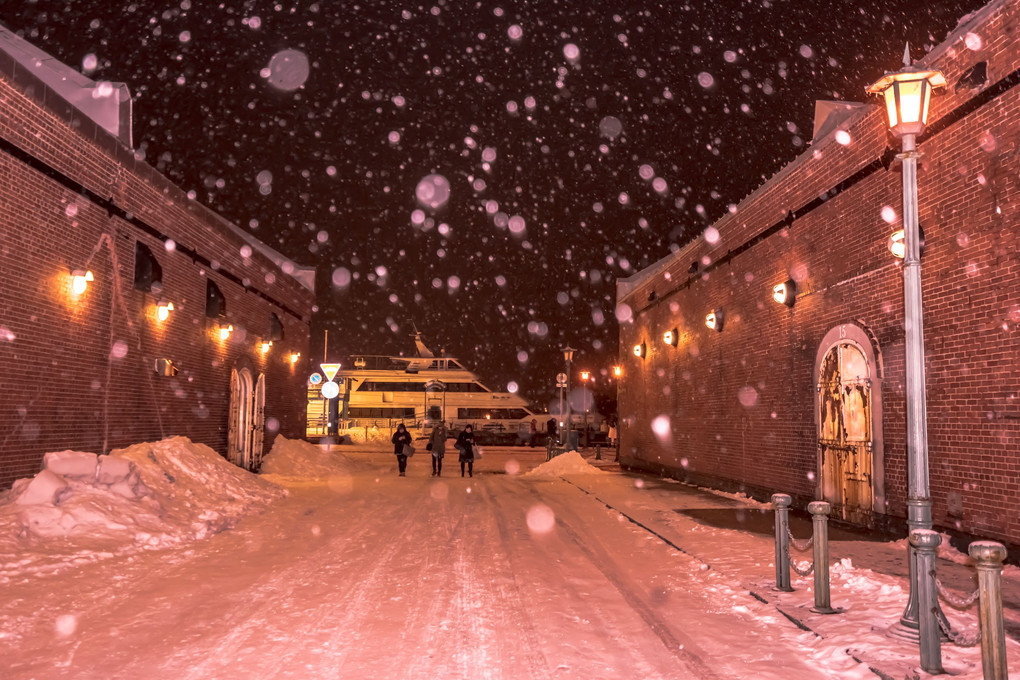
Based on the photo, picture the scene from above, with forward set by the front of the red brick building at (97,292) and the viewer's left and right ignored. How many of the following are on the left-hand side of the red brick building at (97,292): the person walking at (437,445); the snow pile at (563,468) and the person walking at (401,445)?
3

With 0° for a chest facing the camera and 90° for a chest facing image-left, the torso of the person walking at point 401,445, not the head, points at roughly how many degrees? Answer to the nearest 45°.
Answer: approximately 0°

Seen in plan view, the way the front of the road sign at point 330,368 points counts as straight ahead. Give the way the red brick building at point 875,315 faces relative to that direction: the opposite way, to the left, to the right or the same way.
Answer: to the right

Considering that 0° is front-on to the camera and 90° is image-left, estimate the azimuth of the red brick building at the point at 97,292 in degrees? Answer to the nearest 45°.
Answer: approximately 315°

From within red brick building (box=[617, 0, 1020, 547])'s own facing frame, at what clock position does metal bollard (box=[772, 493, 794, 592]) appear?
The metal bollard is roughly at 11 o'clock from the red brick building.

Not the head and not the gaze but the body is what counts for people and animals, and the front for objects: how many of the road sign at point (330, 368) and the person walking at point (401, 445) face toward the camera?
2

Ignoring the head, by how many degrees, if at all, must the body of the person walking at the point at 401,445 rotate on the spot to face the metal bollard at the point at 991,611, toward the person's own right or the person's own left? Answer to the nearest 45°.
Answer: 0° — they already face it

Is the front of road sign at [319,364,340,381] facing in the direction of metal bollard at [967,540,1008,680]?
yes

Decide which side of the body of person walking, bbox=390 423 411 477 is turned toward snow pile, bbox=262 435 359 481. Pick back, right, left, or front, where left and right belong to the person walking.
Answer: right

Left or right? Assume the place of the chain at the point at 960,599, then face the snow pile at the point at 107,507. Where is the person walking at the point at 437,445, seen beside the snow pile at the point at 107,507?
right
